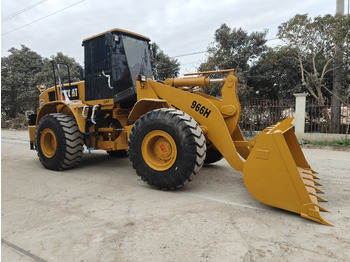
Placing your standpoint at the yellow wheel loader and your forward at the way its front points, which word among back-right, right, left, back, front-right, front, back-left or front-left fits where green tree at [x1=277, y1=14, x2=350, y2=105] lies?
left

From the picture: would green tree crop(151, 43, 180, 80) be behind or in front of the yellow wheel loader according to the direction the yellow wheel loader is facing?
behind

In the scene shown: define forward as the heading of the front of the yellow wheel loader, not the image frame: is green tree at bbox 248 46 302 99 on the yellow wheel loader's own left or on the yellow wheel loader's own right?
on the yellow wheel loader's own left

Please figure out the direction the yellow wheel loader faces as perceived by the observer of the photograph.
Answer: facing the viewer and to the right of the viewer

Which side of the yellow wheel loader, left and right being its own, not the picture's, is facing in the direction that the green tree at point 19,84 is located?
back

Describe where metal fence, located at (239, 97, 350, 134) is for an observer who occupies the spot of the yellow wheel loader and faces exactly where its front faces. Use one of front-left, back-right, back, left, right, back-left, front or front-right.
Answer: left

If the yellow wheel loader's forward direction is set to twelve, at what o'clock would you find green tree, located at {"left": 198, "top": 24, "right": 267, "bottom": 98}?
The green tree is roughly at 8 o'clock from the yellow wheel loader.

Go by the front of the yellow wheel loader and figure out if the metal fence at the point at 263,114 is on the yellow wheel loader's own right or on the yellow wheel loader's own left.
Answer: on the yellow wheel loader's own left
